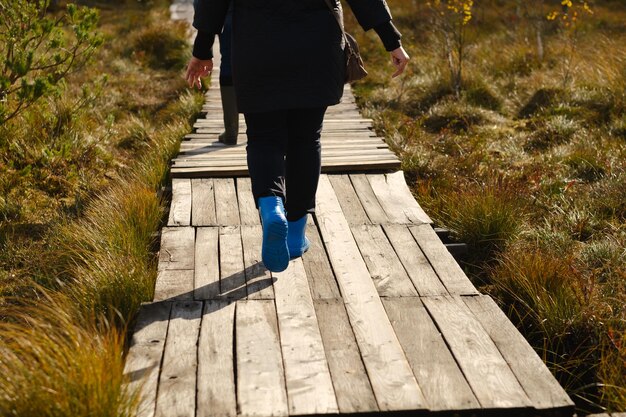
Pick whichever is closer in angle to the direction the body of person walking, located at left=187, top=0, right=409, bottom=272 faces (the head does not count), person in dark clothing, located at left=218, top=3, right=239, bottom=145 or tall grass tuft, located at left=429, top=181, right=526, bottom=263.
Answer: the person in dark clothing

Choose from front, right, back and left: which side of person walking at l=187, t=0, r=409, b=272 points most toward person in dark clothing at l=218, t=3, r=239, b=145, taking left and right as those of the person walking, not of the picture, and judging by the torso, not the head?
front

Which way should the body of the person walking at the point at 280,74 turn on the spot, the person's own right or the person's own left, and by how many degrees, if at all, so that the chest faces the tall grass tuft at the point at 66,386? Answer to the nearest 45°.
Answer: approximately 135° to the person's own left

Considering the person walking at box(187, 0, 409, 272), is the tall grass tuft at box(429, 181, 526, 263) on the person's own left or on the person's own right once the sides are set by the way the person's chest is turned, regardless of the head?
on the person's own right

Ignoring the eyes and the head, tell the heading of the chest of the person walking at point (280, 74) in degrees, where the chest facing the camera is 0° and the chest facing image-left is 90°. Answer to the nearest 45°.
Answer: approximately 180°

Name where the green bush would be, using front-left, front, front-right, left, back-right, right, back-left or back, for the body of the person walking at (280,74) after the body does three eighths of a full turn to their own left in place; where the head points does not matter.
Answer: right
